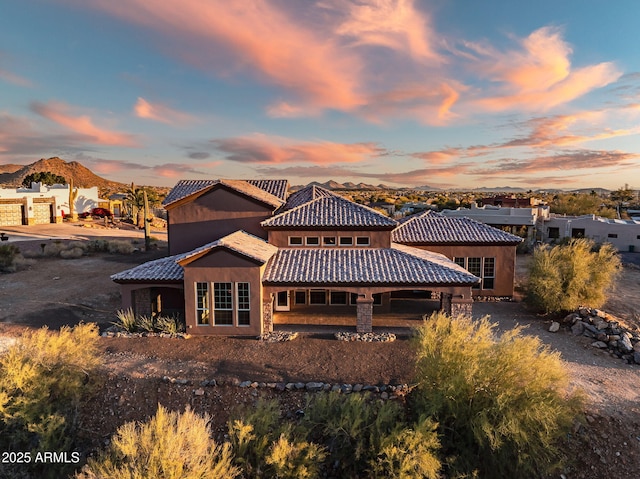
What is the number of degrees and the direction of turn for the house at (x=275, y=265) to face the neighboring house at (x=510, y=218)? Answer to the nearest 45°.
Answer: approximately 135° to its left

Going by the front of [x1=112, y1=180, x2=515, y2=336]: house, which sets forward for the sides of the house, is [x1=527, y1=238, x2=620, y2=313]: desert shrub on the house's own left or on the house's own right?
on the house's own left

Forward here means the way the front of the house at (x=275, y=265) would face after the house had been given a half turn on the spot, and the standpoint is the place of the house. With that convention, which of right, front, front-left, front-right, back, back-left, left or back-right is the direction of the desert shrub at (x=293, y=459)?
back

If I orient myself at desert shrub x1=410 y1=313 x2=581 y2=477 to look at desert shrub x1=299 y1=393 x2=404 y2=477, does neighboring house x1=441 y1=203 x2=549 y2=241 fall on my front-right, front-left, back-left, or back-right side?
back-right

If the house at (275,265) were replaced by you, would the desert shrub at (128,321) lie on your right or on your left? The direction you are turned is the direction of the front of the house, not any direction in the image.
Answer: on your right

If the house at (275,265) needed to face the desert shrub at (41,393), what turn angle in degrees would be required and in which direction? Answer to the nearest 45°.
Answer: approximately 45° to its right

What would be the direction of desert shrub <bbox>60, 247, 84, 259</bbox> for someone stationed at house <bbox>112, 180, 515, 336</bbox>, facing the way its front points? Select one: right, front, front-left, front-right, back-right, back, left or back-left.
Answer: back-right

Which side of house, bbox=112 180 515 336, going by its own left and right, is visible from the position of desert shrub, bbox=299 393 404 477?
back

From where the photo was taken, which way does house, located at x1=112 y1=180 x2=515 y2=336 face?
toward the camera

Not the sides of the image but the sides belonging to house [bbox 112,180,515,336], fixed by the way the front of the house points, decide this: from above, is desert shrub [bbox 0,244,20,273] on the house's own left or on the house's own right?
on the house's own right

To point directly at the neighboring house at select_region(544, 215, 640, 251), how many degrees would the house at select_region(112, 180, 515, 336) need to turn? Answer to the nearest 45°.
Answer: approximately 135° to its left
